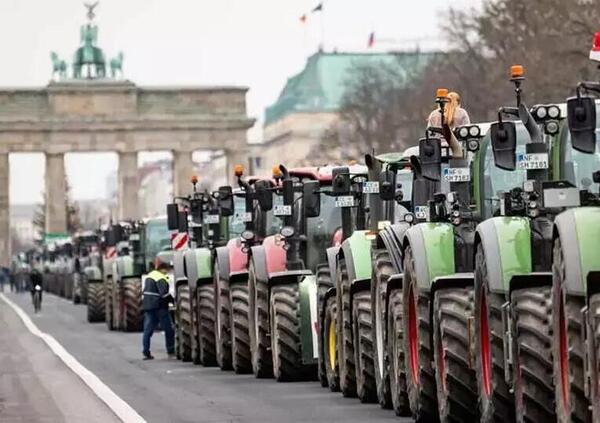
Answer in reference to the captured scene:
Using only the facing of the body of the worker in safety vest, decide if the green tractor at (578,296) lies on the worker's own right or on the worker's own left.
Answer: on the worker's own right

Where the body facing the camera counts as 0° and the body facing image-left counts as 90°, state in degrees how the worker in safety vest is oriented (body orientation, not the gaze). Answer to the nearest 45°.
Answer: approximately 270°

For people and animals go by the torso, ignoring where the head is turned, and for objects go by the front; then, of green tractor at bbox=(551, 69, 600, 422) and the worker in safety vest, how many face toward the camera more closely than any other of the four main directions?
1

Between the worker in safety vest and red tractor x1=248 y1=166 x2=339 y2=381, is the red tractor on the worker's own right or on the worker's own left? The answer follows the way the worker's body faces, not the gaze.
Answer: on the worker's own right

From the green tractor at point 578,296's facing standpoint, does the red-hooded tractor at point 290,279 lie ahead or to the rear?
to the rear

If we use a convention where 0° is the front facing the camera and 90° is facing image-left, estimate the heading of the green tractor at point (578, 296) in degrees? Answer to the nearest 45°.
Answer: approximately 0°

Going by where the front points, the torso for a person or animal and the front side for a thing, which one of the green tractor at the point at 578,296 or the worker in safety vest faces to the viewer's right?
the worker in safety vest
